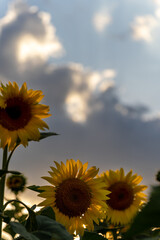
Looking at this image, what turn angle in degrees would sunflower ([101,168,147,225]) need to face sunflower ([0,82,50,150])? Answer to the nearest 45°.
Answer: approximately 45° to its right

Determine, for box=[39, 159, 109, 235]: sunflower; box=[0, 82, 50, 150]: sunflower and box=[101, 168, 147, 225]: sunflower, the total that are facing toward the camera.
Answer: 3

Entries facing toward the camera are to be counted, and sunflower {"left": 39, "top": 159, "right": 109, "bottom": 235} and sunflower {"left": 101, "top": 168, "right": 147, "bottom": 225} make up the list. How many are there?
2

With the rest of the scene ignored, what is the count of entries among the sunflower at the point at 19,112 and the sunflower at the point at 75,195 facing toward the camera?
2

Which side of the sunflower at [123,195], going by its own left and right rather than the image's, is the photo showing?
front

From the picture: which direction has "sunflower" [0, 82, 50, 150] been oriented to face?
toward the camera

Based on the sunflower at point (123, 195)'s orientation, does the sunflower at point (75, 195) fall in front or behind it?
in front

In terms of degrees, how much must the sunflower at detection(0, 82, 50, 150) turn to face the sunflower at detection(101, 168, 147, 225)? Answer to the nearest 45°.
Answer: approximately 135° to its left

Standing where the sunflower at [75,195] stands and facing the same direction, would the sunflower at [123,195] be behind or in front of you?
behind

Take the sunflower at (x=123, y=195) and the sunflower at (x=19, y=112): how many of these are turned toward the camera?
2

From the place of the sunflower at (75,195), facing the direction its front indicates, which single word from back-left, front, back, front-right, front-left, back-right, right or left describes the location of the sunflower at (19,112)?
front-right

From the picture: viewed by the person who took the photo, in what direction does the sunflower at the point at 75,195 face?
facing the viewer
